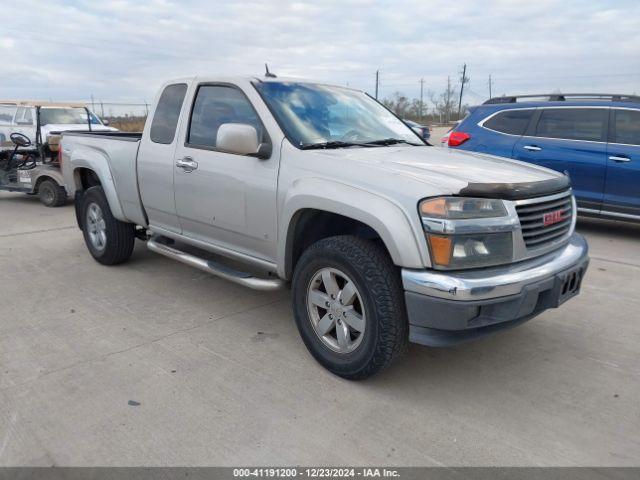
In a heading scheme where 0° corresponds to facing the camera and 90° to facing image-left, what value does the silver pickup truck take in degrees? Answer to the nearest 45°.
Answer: approximately 315°

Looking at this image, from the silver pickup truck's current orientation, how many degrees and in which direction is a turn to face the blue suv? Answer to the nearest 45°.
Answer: approximately 90° to its left

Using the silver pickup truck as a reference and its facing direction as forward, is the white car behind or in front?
behind
